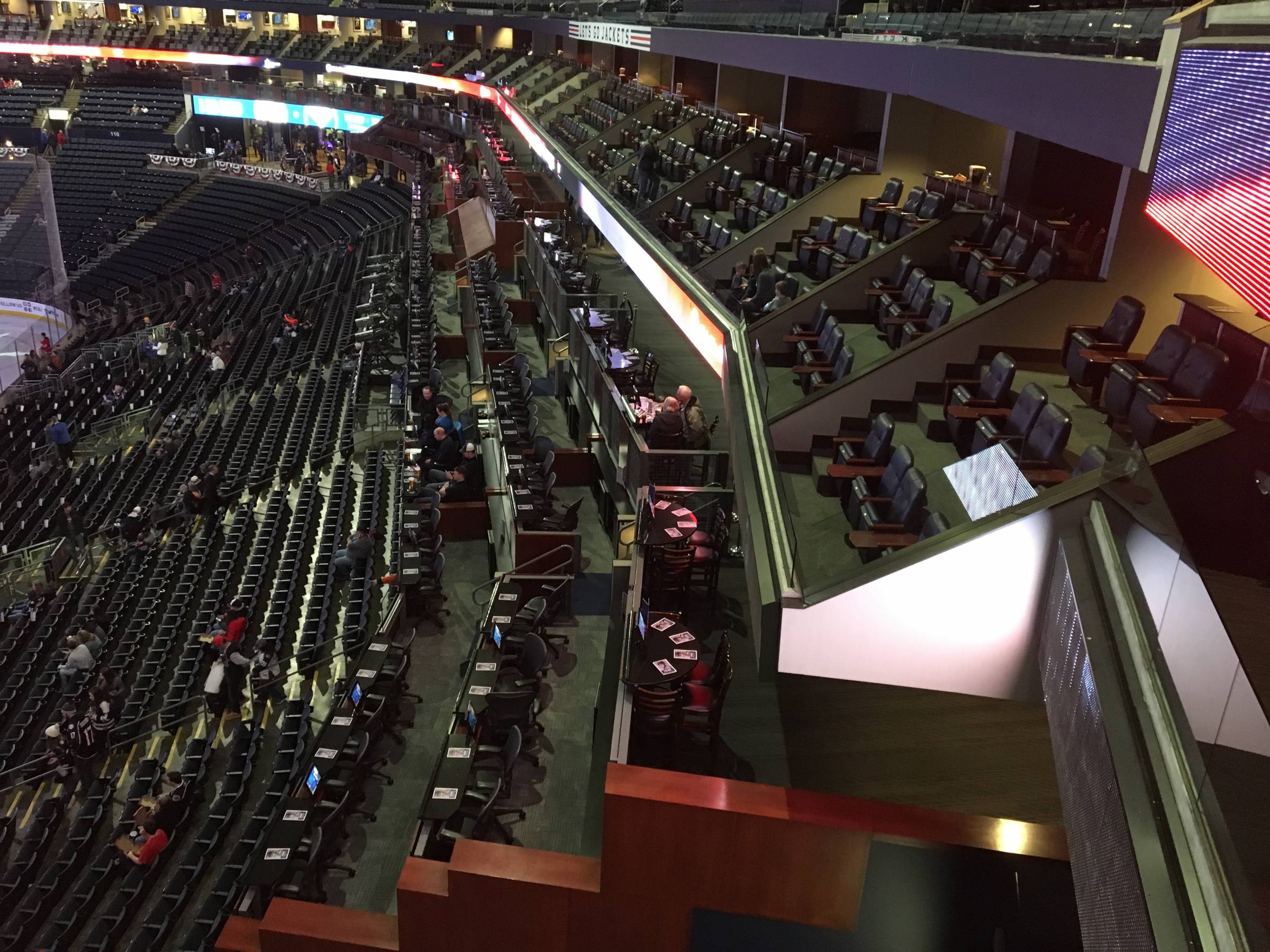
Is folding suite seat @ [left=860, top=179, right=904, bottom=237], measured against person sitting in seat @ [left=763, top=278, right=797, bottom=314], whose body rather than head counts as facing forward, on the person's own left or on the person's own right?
on the person's own right

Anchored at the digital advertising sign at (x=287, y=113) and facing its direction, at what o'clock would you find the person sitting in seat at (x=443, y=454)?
The person sitting in seat is roughly at 12 o'clock from the digital advertising sign.

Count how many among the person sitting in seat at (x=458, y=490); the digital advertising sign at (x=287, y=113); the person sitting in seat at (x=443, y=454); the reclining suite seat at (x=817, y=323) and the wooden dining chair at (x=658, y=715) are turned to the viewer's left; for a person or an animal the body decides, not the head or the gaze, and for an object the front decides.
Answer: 3

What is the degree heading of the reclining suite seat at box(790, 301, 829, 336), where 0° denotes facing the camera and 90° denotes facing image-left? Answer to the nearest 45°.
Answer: approximately 90°

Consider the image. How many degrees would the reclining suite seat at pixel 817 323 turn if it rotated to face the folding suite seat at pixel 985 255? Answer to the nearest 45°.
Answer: approximately 180°

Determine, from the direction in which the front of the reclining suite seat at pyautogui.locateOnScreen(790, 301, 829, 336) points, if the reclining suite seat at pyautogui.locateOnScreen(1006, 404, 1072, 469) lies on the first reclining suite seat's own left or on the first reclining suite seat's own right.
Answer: on the first reclining suite seat's own left

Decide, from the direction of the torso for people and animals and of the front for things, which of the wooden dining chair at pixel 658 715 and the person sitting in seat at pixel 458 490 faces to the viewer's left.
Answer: the person sitting in seat

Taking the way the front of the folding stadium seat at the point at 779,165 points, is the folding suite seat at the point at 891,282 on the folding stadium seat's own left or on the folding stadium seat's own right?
on the folding stadium seat's own left

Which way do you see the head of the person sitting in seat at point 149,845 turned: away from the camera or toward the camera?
away from the camera

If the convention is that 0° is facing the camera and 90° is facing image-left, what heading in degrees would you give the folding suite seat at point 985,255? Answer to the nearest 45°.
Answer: approximately 45°
